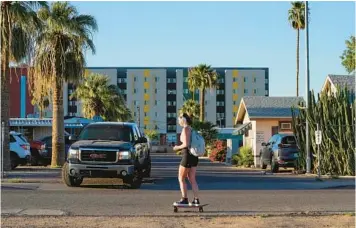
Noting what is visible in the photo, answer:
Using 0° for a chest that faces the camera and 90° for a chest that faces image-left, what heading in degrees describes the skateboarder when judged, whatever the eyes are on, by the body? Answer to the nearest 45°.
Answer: approximately 90°

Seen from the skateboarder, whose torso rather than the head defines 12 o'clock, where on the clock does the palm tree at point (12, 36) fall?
The palm tree is roughly at 2 o'clock from the skateboarder.

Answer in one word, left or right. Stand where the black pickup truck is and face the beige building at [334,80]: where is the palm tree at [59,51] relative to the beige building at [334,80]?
left

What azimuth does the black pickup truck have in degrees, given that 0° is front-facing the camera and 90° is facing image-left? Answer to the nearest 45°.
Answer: approximately 0°

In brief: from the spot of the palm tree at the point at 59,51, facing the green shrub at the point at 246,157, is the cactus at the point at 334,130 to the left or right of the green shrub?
right

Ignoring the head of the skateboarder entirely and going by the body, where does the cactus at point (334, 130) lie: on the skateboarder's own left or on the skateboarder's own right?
on the skateboarder's own right

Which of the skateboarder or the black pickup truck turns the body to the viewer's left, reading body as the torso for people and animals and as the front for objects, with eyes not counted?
the skateboarder
